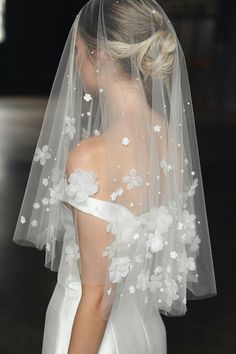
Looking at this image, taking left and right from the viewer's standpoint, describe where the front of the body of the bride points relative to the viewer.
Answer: facing away from the viewer and to the left of the viewer

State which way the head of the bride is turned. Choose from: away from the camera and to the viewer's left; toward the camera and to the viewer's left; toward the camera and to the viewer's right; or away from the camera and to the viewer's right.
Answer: away from the camera and to the viewer's left
